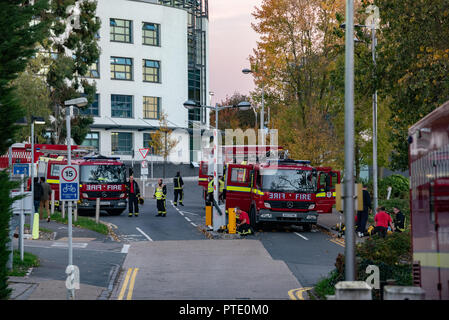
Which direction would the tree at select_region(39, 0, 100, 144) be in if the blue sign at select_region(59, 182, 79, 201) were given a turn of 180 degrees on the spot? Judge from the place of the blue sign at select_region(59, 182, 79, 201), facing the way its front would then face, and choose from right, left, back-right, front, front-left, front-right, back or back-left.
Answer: front

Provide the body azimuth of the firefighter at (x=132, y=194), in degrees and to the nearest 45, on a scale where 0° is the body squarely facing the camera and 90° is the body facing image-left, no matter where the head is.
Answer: approximately 0°

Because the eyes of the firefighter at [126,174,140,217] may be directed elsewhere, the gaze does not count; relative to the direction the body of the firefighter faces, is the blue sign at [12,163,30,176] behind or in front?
in front

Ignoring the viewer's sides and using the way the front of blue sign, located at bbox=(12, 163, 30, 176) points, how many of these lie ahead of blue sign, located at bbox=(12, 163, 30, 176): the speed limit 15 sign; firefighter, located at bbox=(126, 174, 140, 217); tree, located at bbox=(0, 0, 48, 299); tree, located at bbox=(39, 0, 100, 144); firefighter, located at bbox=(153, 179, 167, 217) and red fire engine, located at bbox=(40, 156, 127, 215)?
2

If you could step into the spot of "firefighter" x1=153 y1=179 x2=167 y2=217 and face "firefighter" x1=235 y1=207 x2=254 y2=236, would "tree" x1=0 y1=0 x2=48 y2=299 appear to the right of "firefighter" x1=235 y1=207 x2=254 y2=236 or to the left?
right

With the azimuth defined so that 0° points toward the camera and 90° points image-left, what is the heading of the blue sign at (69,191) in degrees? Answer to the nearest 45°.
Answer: approximately 0°

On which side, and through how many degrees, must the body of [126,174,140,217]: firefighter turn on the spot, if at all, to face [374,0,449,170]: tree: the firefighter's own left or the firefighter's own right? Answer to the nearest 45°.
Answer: approximately 45° to the firefighter's own left

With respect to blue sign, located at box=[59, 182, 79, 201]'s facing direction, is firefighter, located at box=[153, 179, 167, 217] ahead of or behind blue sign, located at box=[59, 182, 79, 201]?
behind

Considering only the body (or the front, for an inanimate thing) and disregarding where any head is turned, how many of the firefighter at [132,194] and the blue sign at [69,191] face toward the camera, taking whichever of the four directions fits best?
2

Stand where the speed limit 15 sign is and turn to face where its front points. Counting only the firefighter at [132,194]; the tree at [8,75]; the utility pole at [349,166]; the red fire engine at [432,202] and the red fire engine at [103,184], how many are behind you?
2
